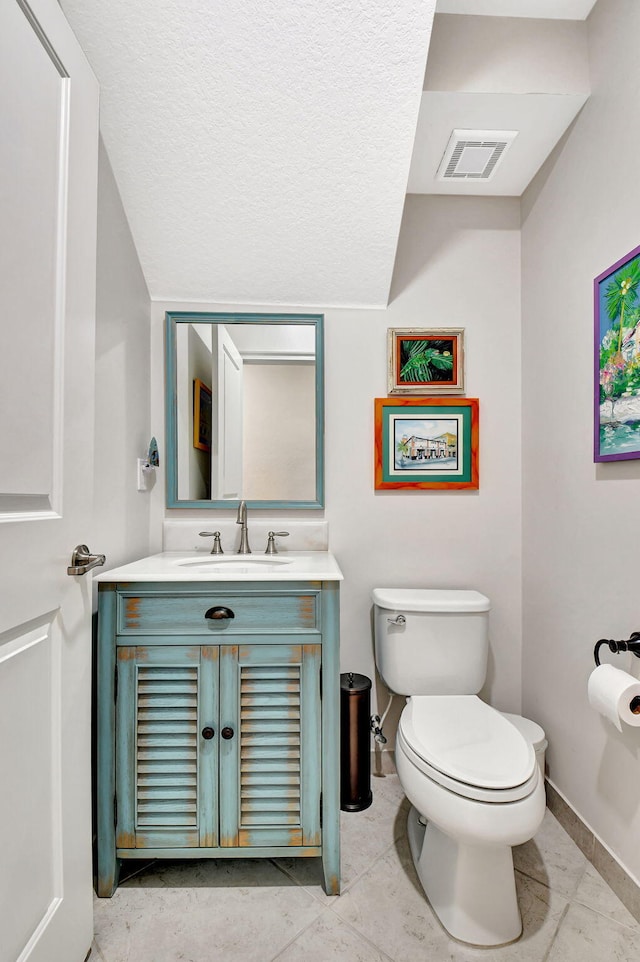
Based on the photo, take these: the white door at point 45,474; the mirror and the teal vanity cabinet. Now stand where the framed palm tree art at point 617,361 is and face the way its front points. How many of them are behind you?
0

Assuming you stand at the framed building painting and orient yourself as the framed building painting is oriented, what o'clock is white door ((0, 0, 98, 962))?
The white door is roughly at 1 o'clock from the framed building painting.

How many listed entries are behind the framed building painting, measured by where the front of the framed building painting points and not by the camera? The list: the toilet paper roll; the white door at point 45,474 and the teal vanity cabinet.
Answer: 0

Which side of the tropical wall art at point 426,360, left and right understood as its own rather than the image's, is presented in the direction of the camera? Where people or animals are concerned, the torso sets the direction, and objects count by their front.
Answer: front

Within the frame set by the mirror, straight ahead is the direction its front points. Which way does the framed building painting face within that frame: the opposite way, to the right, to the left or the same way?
the same way

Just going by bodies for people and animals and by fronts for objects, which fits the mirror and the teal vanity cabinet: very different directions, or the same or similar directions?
same or similar directions

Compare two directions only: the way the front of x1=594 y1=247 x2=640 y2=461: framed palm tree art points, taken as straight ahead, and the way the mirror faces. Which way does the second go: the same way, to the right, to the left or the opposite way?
to the left

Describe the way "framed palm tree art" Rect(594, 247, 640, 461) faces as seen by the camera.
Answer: facing the viewer and to the left of the viewer

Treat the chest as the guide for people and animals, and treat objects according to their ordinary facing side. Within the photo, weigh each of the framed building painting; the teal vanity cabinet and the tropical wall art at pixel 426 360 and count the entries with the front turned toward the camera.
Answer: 3

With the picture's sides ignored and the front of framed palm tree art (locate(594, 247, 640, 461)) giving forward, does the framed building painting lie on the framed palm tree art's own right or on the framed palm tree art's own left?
on the framed palm tree art's own right

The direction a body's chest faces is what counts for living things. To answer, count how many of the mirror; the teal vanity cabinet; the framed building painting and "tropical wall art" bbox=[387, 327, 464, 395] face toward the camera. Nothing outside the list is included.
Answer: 4

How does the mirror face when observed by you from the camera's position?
facing the viewer

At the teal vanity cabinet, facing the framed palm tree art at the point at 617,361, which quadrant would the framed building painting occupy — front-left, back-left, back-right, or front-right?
front-left

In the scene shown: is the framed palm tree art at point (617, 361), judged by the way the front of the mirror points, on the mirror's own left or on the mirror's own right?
on the mirror's own left

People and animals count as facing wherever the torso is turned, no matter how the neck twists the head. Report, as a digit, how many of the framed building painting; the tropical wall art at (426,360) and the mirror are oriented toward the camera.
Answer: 3

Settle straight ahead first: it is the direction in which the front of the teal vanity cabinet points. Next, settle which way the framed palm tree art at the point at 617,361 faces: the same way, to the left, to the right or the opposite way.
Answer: to the right

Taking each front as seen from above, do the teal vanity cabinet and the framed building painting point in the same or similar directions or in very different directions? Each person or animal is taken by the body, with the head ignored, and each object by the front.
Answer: same or similar directions
